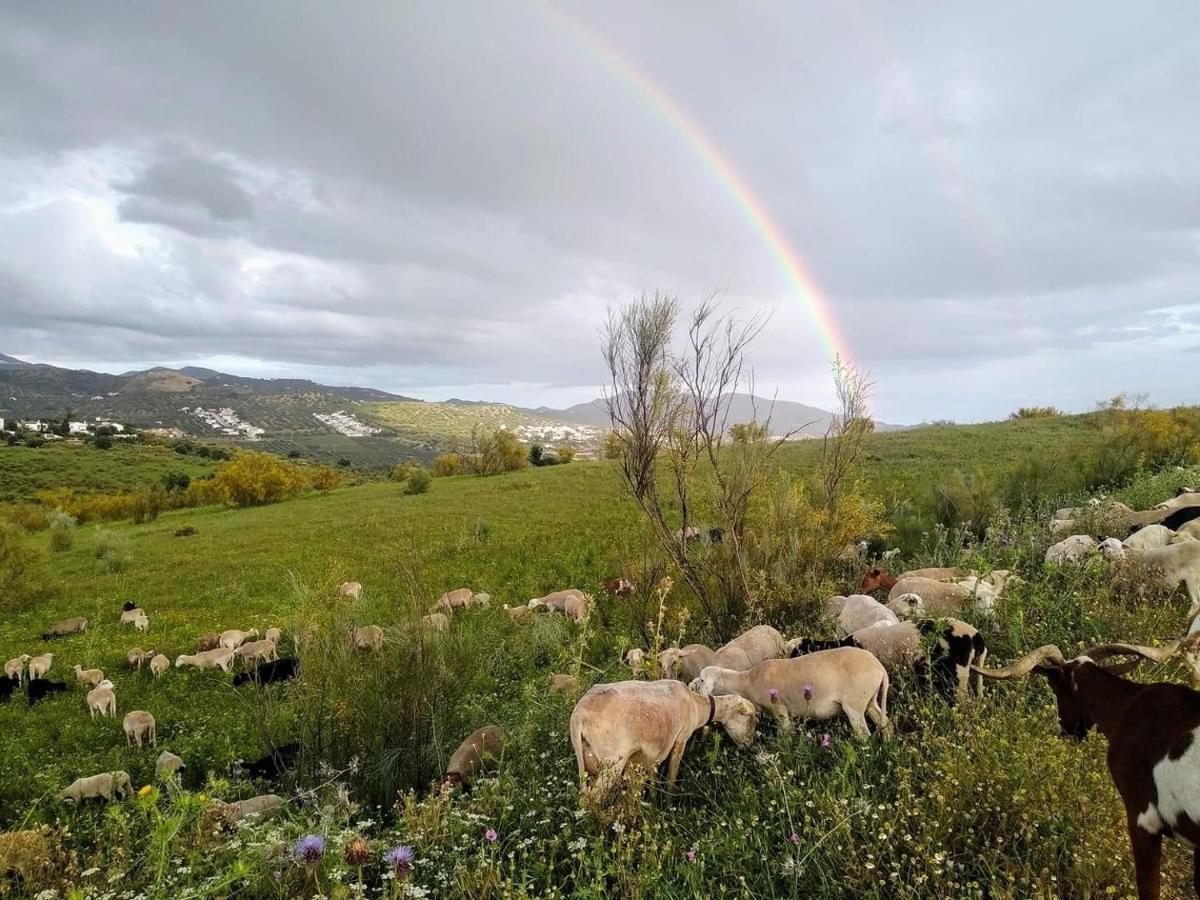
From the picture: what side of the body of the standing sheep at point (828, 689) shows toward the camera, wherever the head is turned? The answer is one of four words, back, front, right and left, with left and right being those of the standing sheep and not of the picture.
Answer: left

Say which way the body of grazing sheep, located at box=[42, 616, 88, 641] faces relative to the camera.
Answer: to the viewer's left

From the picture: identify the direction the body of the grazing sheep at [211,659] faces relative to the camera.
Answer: to the viewer's left

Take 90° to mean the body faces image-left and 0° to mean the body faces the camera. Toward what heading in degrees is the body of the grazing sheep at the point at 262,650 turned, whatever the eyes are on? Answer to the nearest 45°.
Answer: approximately 90°

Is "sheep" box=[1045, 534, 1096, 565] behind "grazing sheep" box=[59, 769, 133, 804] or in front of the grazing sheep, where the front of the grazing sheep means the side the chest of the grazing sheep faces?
behind

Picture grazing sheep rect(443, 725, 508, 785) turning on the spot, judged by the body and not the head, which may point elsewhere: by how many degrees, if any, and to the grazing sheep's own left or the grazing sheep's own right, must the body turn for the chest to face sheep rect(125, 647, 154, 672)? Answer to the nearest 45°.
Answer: approximately 90° to the grazing sheep's own right

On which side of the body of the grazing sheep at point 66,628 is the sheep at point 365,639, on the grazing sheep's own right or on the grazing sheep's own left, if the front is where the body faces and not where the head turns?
on the grazing sheep's own left

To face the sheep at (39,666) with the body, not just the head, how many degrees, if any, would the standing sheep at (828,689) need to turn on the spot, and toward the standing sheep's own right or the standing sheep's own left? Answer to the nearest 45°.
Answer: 0° — it already faces it

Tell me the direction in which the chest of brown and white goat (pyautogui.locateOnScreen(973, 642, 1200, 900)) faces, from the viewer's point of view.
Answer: to the viewer's left

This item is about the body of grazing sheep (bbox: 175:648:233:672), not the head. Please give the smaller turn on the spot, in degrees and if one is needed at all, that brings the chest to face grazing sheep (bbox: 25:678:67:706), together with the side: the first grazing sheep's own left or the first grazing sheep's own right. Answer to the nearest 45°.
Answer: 0° — it already faces it
